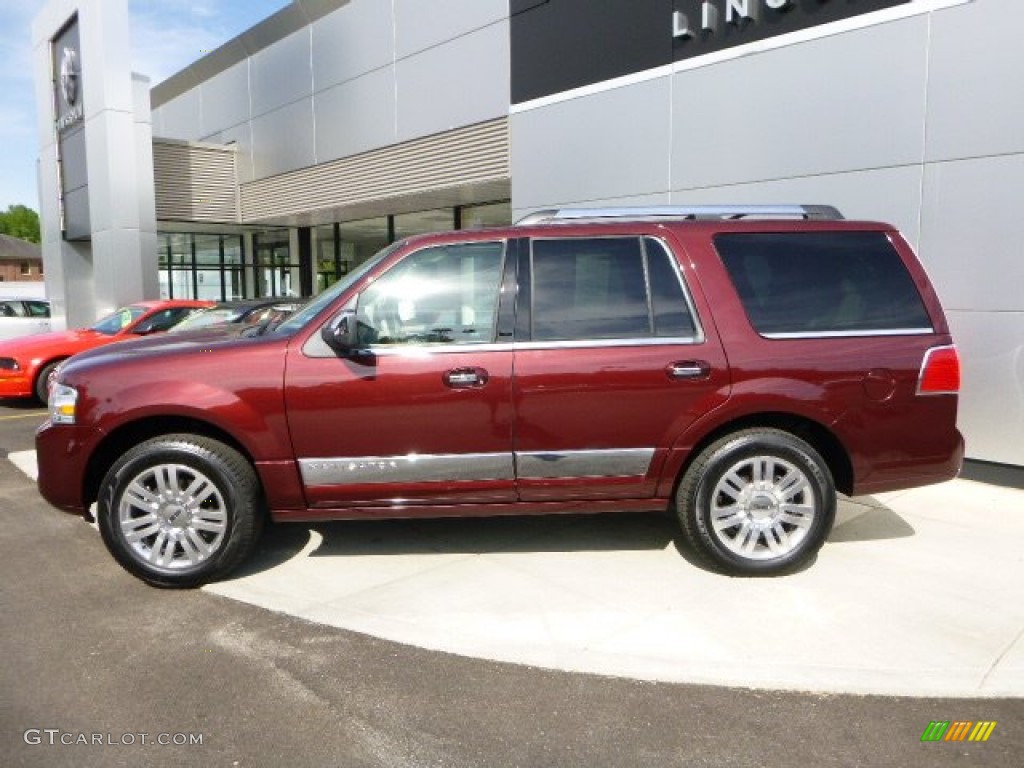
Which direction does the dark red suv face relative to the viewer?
to the viewer's left

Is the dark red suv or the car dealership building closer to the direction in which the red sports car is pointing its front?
the dark red suv

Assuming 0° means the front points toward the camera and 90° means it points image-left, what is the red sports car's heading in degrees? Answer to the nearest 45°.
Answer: approximately 45°

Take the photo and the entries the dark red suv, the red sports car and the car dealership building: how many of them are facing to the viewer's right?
0

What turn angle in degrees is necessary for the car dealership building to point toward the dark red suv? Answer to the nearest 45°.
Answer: approximately 45° to its left

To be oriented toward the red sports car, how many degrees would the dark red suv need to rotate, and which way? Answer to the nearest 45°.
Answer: approximately 45° to its right

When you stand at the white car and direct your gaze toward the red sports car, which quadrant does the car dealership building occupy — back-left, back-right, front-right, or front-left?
front-left

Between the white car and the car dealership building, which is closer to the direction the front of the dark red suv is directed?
the white car

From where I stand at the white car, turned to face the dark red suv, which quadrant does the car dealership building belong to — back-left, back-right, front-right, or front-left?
front-left

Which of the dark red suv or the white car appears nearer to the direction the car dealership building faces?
the dark red suv

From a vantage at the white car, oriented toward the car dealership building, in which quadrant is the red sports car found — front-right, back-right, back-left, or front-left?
front-right

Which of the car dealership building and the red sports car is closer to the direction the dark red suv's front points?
the red sports car

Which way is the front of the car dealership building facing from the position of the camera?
facing the viewer and to the left of the viewer

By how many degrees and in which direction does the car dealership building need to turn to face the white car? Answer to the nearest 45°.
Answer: approximately 90° to its right

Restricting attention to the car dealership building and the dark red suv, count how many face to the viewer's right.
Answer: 0

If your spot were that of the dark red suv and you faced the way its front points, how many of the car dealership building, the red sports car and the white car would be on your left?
0

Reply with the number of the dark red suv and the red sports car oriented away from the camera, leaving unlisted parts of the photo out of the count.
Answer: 0
